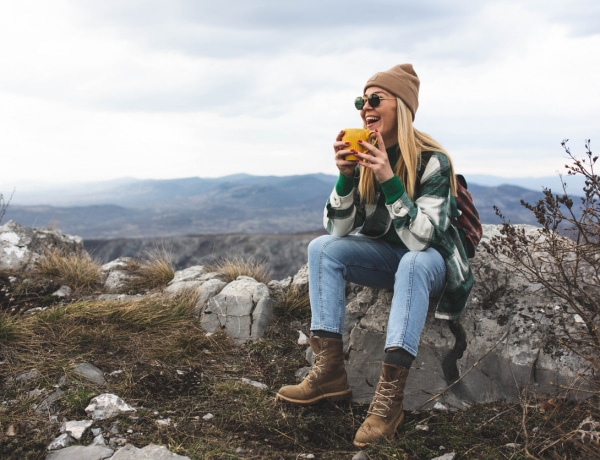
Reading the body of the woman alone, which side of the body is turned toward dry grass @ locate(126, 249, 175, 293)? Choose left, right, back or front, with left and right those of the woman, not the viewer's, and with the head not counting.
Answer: right

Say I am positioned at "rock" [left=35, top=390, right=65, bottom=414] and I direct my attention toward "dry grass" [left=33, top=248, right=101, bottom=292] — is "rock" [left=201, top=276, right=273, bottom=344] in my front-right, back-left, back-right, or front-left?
front-right

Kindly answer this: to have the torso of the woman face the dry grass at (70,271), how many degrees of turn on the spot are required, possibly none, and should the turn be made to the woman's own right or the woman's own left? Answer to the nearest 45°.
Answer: approximately 90° to the woman's own right

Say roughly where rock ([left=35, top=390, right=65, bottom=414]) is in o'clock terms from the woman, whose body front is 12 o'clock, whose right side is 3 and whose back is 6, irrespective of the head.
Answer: The rock is roughly at 1 o'clock from the woman.

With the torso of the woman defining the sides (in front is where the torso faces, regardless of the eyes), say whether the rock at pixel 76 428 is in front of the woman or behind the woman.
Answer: in front

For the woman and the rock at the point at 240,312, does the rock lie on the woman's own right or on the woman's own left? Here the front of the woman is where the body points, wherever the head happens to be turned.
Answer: on the woman's own right

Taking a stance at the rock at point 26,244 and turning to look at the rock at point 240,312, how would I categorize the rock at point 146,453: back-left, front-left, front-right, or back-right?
front-right

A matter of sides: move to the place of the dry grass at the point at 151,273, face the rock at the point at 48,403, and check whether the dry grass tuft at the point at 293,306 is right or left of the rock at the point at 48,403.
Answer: left

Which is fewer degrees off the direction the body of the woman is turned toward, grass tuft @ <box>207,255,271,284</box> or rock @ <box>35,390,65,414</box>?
the rock

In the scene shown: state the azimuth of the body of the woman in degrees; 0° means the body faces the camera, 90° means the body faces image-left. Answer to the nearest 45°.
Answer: approximately 45°

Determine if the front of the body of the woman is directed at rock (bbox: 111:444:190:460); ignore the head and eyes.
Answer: yes

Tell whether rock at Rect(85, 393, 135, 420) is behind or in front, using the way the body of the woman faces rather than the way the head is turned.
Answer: in front

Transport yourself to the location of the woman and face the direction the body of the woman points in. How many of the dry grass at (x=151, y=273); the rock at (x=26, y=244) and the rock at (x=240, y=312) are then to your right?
3
